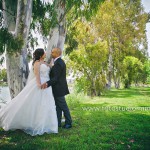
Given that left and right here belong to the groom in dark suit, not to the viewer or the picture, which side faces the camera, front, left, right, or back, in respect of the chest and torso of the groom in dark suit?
left

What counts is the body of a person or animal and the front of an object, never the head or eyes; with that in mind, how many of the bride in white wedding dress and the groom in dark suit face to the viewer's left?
1

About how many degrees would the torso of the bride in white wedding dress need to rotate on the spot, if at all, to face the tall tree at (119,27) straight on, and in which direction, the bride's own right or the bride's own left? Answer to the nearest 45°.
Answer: approximately 45° to the bride's own left

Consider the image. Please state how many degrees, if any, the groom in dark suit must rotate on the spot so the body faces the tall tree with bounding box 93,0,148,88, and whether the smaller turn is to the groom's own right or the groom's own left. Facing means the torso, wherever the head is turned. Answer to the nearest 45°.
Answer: approximately 90° to the groom's own right

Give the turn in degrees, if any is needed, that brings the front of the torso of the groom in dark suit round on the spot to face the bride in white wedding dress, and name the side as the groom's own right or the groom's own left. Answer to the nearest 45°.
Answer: approximately 45° to the groom's own left

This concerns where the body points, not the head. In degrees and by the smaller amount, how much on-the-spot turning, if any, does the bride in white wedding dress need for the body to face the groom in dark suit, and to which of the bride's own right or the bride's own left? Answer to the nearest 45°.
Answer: approximately 45° to the bride's own left

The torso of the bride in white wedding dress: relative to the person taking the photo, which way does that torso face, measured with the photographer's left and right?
facing to the right of the viewer

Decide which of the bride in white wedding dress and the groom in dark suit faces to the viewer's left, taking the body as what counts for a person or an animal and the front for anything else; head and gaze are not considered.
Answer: the groom in dark suit

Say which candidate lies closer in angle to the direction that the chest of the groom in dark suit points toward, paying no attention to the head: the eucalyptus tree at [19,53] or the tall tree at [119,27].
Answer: the eucalyptus tree

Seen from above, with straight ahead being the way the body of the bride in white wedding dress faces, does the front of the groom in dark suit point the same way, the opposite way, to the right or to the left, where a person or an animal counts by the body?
the opposite way

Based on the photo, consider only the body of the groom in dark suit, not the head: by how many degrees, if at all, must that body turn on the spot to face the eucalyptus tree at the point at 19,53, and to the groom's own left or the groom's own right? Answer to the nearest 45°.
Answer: approximately 45° to the groom's own right
